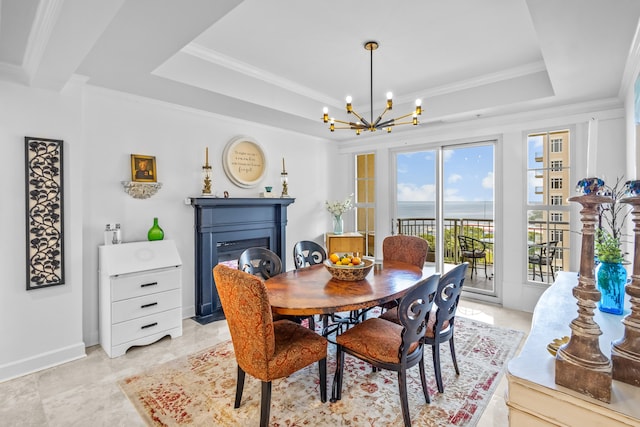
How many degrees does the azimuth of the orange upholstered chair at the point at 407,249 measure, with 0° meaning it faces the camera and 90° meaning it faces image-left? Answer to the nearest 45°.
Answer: approximately 45°

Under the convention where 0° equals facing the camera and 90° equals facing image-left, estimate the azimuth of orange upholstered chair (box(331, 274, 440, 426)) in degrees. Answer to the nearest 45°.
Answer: approximately 135°

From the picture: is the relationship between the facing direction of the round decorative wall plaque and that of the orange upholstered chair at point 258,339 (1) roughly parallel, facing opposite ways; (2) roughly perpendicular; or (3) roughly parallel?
roughly perpendicular

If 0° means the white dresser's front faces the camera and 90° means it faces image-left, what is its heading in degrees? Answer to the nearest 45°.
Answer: approximately 315°

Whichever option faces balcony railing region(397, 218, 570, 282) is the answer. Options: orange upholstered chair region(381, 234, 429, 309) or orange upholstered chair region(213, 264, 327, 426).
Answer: orange upholstered chair region(213, 264, 327, 426)

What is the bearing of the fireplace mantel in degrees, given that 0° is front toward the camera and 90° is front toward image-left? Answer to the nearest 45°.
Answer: approximately 315°

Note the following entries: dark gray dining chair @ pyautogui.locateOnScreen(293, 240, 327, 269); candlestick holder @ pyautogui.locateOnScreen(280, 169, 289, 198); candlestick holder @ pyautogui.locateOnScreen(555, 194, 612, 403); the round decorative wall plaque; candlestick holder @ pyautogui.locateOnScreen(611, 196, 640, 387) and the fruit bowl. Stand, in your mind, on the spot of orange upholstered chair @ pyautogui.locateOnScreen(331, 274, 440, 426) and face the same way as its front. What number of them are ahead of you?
4

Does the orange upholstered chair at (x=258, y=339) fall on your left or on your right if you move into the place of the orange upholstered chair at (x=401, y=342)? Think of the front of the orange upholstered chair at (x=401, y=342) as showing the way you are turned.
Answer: on your left

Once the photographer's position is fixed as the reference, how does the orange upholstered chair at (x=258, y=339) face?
facing away from the viewer and to the right of the viewer

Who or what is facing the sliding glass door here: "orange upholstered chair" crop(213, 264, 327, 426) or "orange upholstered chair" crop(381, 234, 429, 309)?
"orange upholstered chair" crop(213, 264, 327, 426)
